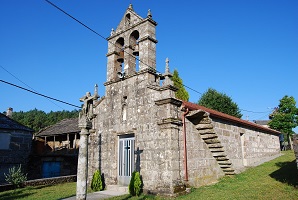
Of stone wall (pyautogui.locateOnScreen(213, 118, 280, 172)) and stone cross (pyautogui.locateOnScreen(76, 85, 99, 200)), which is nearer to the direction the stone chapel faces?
the stone cross

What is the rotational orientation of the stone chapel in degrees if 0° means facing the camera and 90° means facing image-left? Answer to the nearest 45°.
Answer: approximately 45°

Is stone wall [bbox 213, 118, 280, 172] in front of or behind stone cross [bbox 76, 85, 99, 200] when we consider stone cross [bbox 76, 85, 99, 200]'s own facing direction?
behind

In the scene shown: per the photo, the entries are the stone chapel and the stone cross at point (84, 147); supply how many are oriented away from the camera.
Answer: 0

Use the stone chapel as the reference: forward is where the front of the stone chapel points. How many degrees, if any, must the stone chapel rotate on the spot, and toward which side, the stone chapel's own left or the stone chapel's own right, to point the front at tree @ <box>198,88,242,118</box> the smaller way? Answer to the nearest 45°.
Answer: approximately 135° to the stone chapel's own right

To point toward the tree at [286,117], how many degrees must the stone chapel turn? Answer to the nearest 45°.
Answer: approximately 180°

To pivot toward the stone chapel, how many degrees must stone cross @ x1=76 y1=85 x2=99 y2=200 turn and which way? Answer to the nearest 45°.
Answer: approximately 180°

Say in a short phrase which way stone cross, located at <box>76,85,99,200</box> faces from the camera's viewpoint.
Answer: facing the viewer and to the left of the viewer

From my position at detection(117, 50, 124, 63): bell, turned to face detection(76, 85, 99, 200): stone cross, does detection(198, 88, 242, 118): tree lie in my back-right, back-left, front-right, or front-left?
back-left
